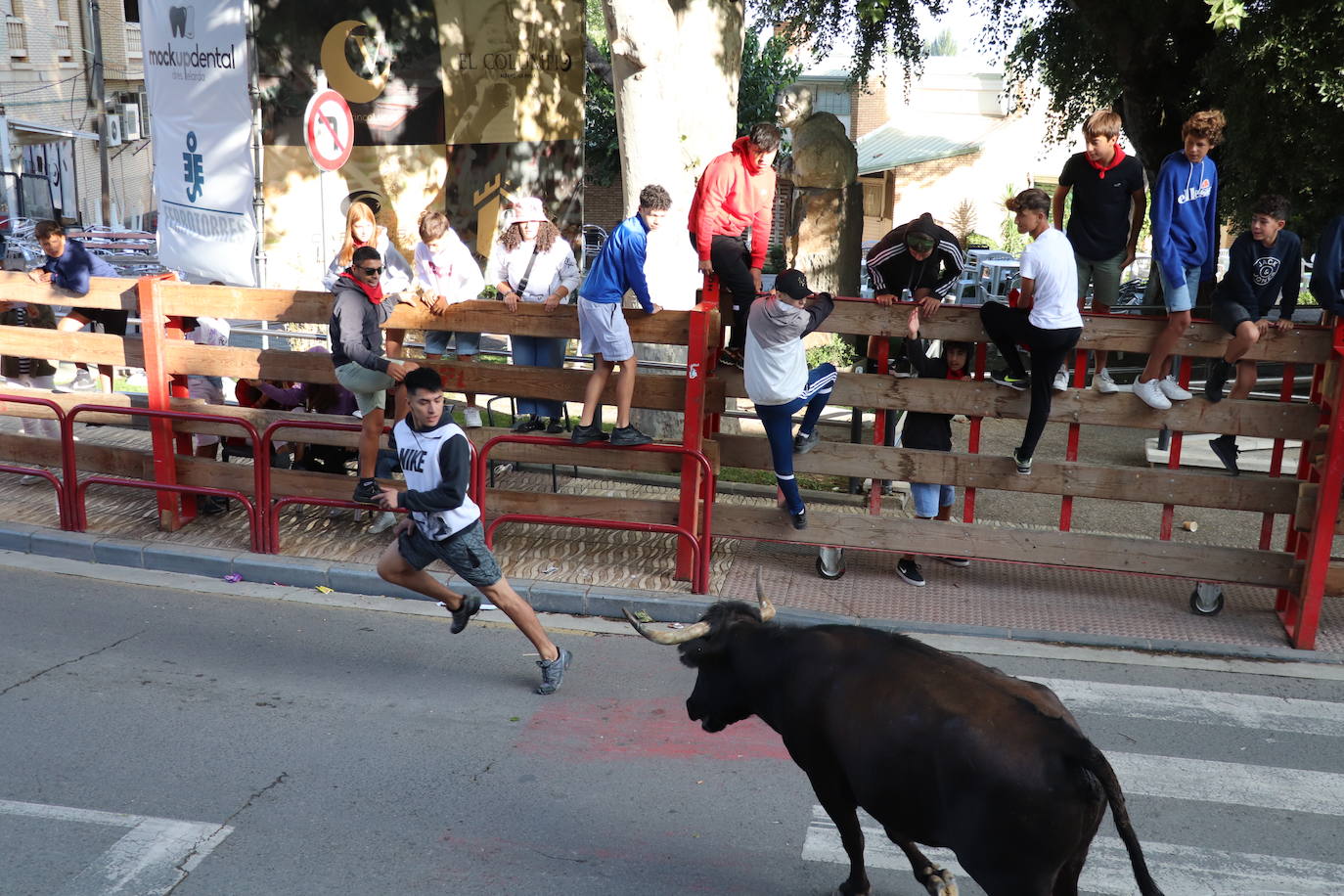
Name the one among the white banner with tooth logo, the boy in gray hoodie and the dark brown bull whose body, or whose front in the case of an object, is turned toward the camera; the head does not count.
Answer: the white banner with tooth logo

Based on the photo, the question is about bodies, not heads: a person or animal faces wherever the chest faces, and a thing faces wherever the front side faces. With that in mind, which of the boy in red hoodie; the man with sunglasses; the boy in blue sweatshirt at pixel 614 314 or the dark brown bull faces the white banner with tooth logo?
the dark brown bull

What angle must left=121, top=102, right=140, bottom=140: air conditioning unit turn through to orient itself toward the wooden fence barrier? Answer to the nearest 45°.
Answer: approximately 45° to its right

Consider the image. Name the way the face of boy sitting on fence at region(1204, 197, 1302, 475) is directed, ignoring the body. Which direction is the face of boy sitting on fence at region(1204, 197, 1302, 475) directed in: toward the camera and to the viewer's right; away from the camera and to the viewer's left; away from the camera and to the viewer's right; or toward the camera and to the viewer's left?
toward the camera and to the viewer's left

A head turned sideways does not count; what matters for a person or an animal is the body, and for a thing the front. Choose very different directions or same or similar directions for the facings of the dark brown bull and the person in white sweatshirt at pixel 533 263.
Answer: very different directions

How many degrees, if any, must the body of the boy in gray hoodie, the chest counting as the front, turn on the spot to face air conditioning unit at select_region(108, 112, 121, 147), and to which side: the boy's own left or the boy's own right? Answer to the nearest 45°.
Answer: approximately 90° to the boy's own left

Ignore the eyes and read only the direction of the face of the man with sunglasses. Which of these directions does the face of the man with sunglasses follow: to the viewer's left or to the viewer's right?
to the viewer's right

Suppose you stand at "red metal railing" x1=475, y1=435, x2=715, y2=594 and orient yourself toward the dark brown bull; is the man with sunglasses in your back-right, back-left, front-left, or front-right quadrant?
back-right

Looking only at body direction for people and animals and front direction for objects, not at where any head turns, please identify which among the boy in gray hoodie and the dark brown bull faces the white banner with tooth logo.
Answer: the dark brown bull

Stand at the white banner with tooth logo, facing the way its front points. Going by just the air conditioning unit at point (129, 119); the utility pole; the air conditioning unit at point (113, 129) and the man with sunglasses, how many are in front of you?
1

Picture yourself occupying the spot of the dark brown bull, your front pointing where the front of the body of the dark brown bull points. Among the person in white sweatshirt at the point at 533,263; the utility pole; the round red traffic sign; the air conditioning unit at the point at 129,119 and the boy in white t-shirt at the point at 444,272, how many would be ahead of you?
5

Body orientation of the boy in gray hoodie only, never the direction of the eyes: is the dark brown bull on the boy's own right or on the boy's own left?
on the boy's own right

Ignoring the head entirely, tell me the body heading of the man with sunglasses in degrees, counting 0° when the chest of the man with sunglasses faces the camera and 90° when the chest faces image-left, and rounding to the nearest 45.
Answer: approximately 315°

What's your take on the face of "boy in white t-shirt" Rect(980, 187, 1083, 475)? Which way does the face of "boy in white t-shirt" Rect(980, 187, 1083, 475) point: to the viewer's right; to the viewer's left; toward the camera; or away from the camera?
to the viewer's left

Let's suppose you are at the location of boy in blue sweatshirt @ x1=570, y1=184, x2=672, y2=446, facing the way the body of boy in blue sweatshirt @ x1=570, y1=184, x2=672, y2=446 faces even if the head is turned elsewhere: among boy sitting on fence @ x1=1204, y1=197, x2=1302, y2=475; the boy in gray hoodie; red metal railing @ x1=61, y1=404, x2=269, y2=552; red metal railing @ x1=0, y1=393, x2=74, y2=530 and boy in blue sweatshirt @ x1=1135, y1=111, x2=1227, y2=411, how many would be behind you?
2

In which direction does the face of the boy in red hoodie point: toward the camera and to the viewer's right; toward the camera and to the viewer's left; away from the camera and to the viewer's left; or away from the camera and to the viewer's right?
toward the camera and to the viewer's right

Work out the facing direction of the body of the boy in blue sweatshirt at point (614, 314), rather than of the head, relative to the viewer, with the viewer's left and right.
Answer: facing to the right of the viewer

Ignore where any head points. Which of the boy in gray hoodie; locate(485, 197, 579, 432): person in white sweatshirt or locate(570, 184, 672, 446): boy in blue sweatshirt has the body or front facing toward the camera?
the person in white sweatshirt
